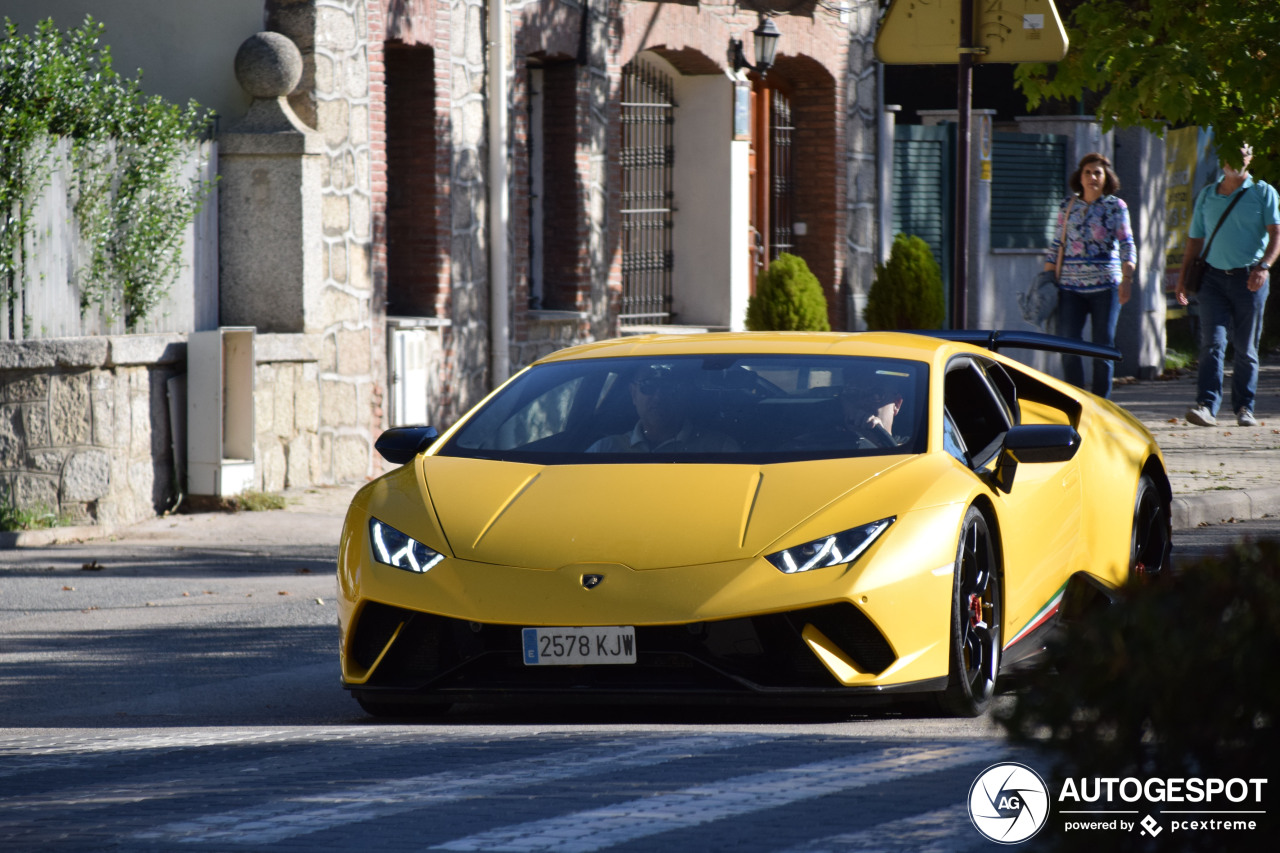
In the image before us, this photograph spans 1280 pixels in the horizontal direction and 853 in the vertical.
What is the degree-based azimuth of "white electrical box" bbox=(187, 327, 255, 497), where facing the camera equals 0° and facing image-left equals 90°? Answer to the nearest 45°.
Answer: approximately 315°

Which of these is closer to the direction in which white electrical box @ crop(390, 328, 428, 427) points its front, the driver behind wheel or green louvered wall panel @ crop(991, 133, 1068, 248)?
the driver behind wheel

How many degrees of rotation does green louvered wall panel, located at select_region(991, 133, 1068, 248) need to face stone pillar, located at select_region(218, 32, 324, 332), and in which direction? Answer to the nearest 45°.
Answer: approximately 45° to its right

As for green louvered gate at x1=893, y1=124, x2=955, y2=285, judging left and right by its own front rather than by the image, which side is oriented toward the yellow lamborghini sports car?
front

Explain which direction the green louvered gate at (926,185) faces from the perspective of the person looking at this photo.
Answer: facing the viewer

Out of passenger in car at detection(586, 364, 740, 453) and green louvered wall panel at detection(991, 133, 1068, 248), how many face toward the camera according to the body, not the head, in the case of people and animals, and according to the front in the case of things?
2

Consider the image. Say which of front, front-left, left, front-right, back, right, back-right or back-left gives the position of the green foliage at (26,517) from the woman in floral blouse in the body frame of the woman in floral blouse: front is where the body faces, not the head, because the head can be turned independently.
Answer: front-right

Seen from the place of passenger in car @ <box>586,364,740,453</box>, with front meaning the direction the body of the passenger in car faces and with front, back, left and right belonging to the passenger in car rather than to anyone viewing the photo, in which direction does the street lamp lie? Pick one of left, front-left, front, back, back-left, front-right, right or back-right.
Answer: back

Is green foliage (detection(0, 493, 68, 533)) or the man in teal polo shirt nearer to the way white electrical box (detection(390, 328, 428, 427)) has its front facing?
the green foliage

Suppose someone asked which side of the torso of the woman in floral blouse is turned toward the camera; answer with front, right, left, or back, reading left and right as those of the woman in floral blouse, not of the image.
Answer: front

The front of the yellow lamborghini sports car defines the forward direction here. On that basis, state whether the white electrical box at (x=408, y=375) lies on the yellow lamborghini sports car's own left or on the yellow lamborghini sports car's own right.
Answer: on the yellow lamborghini sports car's own right
